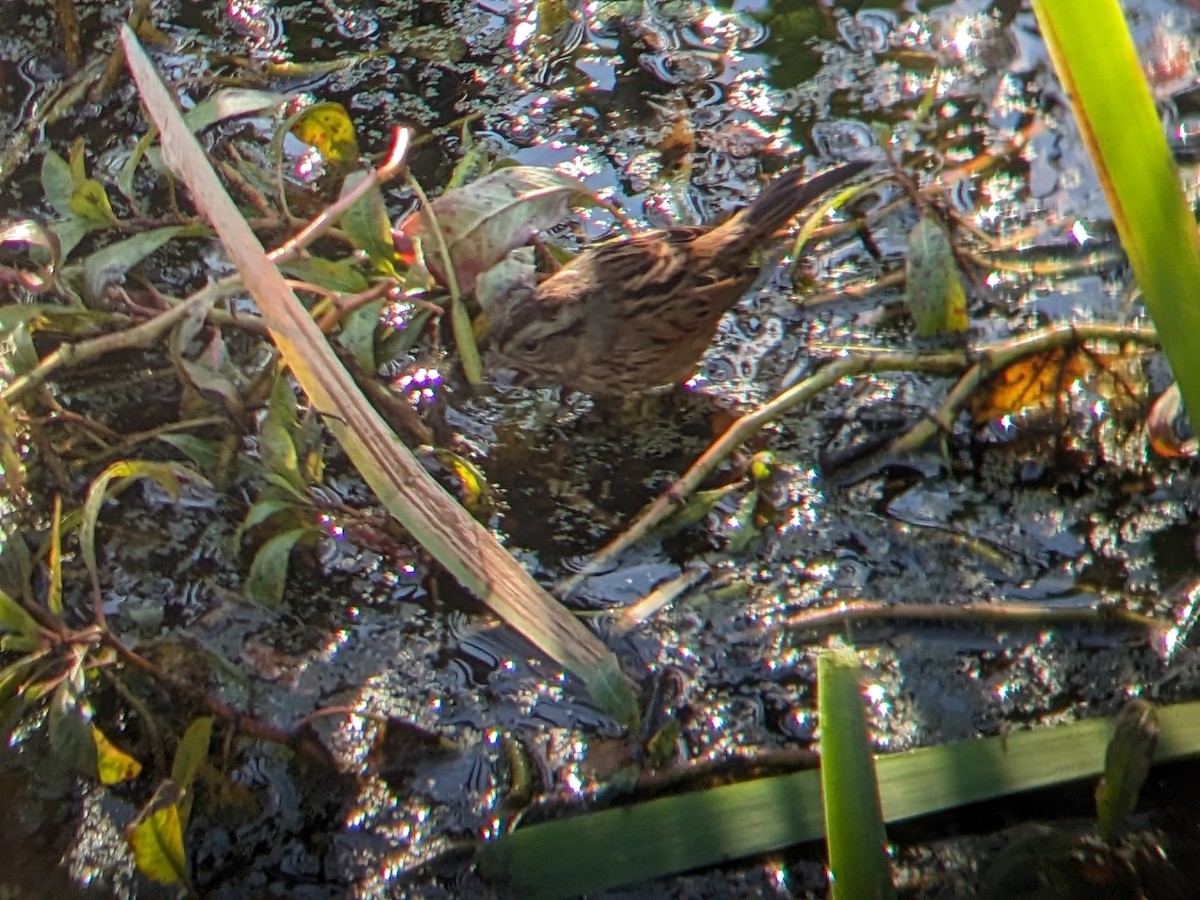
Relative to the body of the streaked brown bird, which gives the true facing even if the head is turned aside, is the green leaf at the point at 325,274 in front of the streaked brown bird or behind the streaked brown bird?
in front

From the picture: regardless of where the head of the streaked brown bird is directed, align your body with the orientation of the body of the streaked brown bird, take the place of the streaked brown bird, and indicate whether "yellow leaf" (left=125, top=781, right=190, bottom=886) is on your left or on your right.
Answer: on your left

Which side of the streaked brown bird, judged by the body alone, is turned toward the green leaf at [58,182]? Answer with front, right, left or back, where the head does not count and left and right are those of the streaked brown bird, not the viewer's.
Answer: front

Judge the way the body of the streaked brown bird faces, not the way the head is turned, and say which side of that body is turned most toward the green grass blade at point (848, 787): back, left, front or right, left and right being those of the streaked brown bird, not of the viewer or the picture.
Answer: left

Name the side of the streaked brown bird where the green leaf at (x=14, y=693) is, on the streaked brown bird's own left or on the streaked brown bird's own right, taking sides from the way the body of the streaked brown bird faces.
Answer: on the streaked brown bird's own left

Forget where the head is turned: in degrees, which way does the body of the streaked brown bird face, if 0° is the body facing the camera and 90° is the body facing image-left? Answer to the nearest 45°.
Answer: approximately 90°

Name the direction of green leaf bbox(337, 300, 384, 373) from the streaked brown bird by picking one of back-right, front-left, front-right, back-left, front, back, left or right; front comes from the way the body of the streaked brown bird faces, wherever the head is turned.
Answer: front-left

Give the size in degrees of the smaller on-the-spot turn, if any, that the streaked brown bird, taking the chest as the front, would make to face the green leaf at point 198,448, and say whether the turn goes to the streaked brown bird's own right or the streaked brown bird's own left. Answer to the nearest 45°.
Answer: approximately 45° to the streaked brown bird's own left

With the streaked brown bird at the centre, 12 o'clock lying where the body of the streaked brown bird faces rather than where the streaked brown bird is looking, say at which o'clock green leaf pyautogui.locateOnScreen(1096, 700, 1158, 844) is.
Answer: The green leaf is roughly at 8 o'clock from the streaked brown bird.
